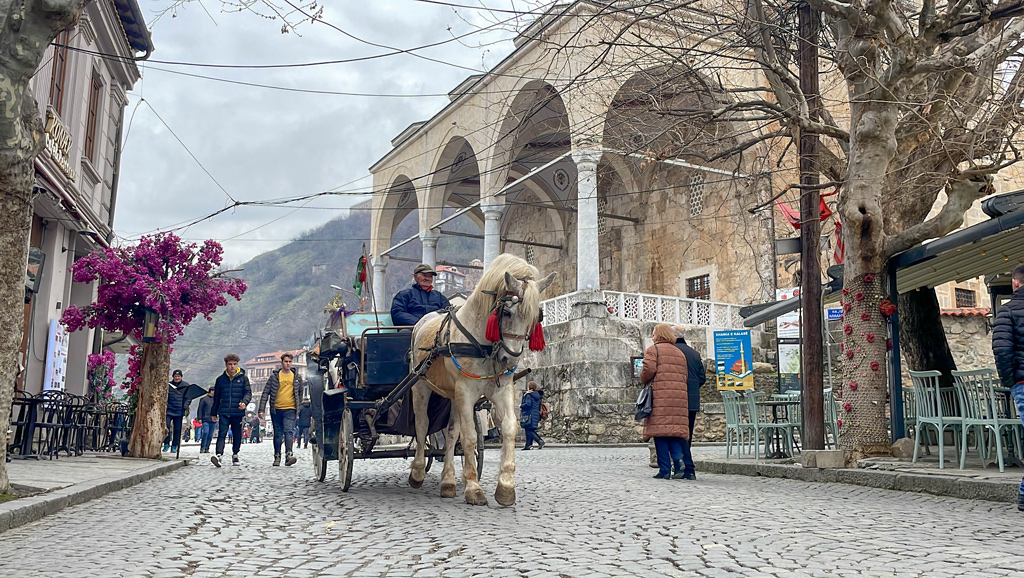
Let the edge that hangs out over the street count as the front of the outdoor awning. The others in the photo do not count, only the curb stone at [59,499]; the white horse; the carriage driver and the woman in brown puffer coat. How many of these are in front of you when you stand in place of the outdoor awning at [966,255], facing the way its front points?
4

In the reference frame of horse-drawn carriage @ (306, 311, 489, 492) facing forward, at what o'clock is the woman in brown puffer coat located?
The woman in brown puffer coat is roughly at 10 o'clock from the horse-drawn carriage.

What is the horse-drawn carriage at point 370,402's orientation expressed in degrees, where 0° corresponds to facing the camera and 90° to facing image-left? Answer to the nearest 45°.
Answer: approximately 315°

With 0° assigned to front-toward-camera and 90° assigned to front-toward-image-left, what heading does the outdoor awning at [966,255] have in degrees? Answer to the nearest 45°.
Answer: approximately 45°

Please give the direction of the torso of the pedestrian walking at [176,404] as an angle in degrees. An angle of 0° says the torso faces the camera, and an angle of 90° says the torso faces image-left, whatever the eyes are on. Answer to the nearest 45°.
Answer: approximately 0°

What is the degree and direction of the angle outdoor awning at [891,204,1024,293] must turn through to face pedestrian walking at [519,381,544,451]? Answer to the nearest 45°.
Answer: approximately 90° to its right

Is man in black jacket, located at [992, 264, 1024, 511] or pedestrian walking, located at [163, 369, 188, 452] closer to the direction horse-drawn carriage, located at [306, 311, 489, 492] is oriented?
the man in black jacket
